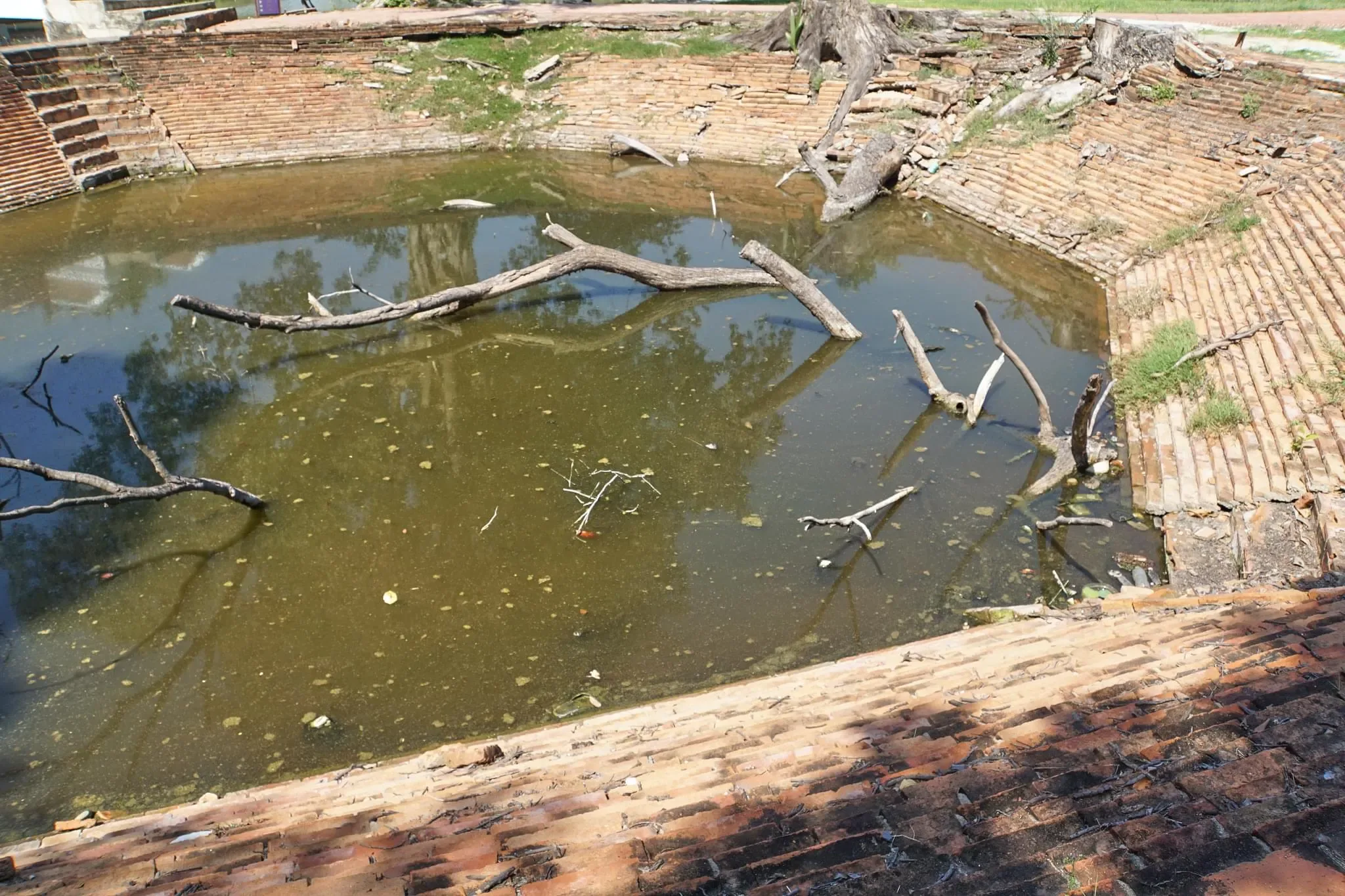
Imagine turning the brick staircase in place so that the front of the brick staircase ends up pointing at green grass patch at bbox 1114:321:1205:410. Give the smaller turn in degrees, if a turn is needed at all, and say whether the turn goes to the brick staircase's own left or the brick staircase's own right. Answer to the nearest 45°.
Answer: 0° — it already faces it

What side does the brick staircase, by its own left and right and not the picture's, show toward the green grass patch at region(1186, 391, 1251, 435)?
front

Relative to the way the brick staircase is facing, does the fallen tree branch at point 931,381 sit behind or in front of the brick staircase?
in front

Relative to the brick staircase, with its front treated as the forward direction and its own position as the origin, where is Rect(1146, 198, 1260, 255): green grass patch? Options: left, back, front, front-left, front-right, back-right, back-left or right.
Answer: front

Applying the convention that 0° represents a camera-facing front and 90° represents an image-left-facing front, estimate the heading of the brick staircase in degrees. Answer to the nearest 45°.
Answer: approximately 315°

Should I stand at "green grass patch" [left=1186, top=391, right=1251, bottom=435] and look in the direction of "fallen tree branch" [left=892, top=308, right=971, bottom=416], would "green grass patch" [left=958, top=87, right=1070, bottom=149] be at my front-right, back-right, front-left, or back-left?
front-right

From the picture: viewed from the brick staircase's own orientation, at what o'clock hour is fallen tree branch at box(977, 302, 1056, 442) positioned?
The fallen tree branch is roughly at 1 o'clock from the brick staircase.

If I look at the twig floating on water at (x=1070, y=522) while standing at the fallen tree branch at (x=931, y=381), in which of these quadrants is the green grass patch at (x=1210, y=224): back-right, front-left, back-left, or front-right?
back-left

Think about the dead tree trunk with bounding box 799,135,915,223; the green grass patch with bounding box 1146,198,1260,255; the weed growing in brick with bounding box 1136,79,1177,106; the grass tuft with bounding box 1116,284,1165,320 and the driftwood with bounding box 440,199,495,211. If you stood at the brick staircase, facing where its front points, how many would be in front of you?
5

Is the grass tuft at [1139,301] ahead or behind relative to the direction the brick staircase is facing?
ahead

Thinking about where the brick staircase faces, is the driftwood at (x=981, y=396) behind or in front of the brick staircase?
in front

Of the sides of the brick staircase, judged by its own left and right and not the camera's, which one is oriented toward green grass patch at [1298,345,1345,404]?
front
